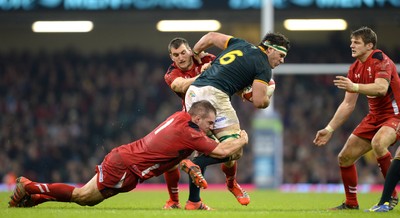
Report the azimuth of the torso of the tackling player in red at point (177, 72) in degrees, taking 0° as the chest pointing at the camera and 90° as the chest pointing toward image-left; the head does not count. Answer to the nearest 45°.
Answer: approximately 315°

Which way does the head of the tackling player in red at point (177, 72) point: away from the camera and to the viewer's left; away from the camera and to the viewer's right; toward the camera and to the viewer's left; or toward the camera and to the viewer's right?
toward the camera and to the viewer's right
